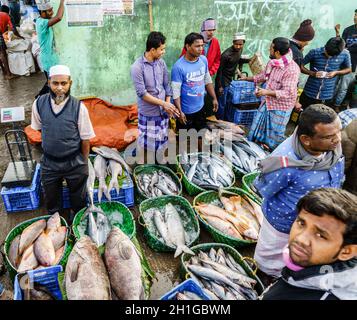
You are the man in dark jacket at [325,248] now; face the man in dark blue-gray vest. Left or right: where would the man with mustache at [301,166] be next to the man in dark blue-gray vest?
right

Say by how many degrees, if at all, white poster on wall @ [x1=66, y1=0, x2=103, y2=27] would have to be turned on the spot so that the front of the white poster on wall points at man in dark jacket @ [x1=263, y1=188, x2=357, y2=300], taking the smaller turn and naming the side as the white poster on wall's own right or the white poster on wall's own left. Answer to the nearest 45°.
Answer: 0° — it already faces them

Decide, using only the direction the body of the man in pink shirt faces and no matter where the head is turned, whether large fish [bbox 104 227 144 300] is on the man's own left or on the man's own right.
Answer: on the man's own left

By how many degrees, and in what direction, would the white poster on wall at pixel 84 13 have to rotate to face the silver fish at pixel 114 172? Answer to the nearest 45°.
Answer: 0° — it already faces it

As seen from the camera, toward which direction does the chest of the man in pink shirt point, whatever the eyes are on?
to the viewer's left

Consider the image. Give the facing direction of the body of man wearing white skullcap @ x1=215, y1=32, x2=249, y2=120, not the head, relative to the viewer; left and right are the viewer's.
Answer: facing the viewer and to the right of the viewer

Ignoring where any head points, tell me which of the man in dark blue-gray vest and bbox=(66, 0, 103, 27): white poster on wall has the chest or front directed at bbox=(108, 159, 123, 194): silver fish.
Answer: the white poster on wall

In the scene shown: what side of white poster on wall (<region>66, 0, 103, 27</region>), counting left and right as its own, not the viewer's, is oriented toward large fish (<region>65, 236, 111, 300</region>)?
front
